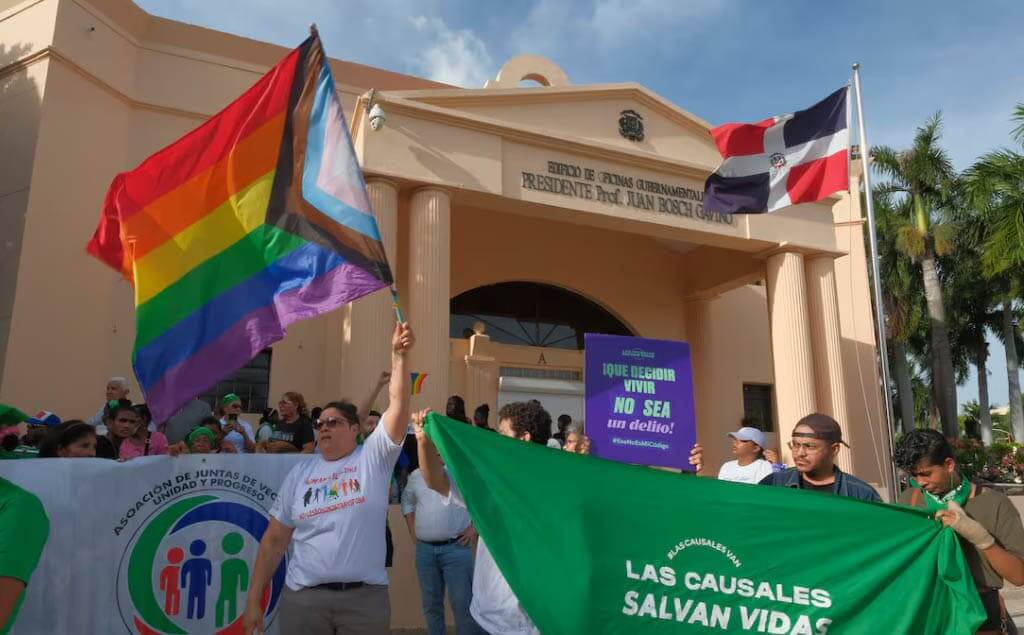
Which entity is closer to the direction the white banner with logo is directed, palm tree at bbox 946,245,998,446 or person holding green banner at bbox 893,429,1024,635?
the person holding green banner

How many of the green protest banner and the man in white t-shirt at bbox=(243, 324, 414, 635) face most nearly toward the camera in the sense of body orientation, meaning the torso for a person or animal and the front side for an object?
2

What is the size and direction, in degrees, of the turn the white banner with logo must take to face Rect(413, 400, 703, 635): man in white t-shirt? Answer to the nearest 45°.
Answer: approximately 45° to its left

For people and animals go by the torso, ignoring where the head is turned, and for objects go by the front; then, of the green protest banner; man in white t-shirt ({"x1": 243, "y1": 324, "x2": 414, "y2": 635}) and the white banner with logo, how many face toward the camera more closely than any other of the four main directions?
3

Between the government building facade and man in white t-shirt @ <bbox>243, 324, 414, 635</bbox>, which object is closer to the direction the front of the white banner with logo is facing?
the man in white t-shirt

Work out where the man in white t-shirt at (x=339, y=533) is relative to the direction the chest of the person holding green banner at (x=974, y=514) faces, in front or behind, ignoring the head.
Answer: in front

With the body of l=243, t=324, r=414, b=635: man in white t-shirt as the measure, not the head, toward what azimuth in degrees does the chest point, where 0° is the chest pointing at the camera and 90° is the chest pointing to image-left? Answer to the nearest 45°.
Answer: approximately 0°

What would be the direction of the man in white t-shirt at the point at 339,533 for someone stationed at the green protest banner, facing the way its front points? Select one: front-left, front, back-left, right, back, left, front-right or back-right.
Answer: right

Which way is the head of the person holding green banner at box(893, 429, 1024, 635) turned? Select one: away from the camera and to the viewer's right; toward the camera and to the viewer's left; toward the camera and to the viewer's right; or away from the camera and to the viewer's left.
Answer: toward the camera and to the viewer's left
